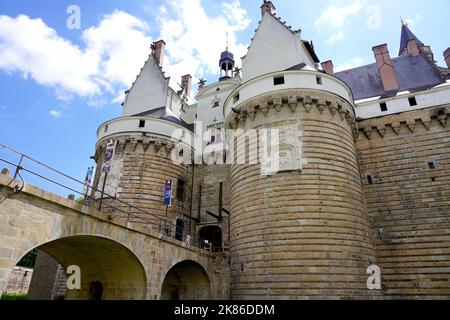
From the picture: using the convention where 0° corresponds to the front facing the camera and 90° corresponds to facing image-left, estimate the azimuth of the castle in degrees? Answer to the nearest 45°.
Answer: approximately 45°
